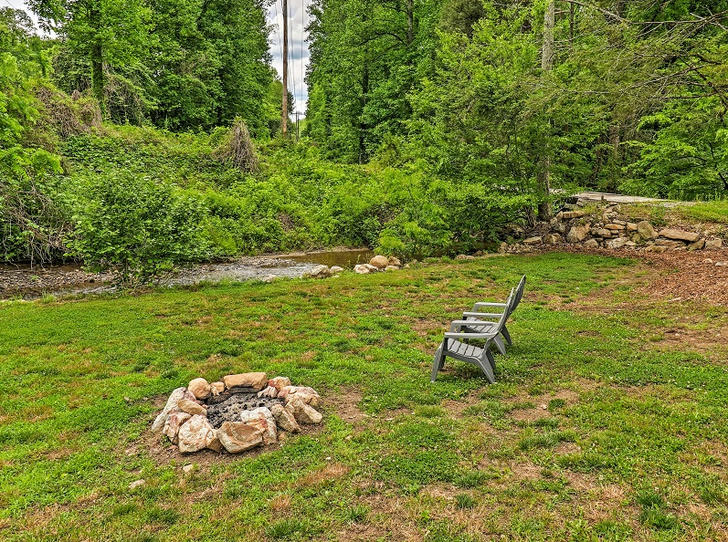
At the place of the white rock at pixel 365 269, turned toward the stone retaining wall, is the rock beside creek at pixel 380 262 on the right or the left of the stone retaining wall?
left

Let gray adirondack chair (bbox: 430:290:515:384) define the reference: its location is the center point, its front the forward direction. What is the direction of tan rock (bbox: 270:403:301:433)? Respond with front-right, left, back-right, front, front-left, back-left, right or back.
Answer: front-left

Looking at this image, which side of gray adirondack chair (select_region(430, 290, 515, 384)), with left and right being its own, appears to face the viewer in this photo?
left

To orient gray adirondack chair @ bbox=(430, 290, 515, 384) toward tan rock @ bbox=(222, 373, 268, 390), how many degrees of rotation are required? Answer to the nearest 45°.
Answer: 0° — it already faces it
